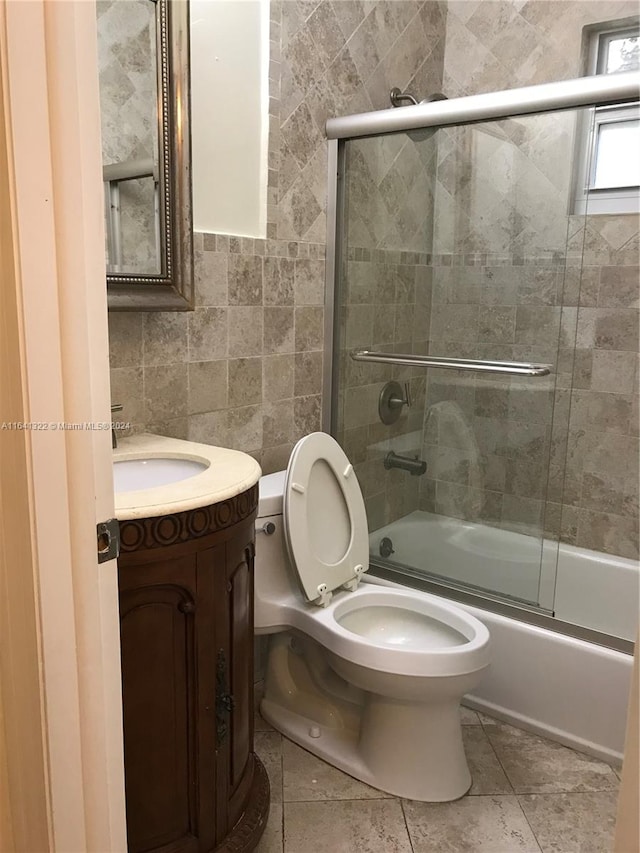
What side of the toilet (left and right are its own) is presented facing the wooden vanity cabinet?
right

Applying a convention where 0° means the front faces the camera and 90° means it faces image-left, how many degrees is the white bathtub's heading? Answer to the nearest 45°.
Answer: approximately 45°

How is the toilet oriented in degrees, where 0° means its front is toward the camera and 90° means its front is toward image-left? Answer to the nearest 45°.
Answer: approximately 315°

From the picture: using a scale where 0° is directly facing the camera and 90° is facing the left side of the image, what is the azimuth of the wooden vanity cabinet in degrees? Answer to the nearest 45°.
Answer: approximately 315°

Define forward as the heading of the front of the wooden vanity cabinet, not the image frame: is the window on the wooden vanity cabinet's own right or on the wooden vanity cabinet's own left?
on the wooden vanity cabinet's own left
